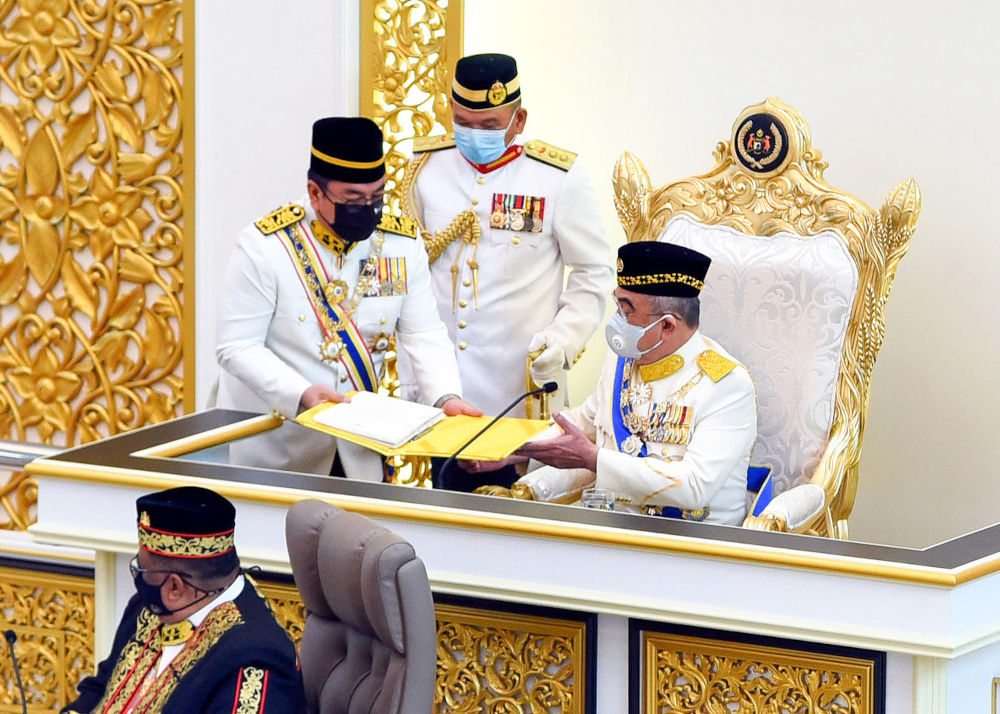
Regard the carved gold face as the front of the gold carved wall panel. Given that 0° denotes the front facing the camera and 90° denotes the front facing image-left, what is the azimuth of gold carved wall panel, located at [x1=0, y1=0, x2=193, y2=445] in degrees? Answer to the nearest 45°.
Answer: approximately 0°

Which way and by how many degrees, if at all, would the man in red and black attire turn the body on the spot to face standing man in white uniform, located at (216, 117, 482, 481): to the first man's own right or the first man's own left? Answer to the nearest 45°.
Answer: approximately 135° to the first man's own right

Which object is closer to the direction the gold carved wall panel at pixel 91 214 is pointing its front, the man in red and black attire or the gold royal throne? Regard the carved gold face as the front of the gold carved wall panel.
the man in red and black attire

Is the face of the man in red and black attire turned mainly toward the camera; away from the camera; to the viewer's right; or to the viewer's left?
to the viewer's left

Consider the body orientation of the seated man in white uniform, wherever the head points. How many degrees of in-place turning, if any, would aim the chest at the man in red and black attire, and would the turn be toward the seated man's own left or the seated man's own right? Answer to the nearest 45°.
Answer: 0° — they already face them

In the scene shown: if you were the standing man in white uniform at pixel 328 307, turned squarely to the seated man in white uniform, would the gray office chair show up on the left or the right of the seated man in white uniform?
right

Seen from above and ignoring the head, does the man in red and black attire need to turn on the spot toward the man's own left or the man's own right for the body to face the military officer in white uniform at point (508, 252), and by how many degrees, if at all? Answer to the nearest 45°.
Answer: approximately 180°

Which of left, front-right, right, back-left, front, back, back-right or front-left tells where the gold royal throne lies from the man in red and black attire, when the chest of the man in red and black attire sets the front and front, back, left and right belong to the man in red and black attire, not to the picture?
back

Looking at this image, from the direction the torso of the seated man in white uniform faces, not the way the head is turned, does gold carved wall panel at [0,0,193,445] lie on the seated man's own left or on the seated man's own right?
on the seated man's own right

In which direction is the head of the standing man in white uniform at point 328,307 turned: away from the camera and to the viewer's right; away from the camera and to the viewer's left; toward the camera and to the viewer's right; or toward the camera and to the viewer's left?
toward the camera and to the viewer's right

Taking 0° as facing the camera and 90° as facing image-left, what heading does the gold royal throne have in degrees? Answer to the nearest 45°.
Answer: approximately 45°
